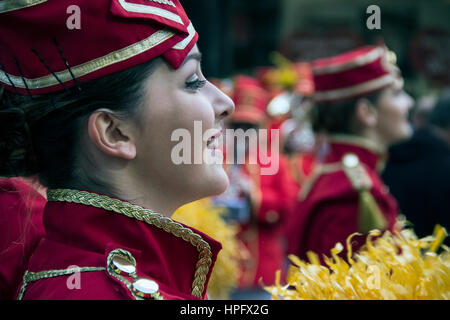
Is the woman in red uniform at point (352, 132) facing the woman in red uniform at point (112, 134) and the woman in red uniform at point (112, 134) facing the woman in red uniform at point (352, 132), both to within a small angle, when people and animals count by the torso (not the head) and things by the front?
no

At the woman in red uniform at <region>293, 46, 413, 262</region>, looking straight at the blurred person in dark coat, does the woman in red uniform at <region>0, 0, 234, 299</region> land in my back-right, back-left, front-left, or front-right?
back-right

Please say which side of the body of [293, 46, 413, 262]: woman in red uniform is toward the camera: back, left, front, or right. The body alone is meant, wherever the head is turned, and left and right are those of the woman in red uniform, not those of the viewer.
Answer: right

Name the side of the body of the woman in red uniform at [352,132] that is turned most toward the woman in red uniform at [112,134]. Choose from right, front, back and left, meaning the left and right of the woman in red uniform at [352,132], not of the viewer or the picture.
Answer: right

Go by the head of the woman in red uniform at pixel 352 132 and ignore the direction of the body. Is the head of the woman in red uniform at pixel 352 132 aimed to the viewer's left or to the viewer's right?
to the viewer's right

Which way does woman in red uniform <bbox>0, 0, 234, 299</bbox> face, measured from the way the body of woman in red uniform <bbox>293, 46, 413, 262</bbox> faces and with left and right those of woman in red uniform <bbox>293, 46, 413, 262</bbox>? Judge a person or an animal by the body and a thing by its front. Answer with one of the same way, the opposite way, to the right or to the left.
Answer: the same way

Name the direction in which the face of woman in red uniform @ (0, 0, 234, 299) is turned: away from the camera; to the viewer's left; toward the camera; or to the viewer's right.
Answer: to the viewer's right

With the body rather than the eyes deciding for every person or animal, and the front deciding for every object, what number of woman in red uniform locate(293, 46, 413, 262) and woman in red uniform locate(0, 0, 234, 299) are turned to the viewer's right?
2

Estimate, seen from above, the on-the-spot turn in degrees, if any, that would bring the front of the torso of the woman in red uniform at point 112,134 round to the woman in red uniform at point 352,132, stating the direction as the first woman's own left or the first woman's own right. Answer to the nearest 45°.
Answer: approximately 45° to the first woman's own left

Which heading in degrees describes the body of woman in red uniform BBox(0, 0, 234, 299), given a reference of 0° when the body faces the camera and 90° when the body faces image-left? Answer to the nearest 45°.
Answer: approximately 270°

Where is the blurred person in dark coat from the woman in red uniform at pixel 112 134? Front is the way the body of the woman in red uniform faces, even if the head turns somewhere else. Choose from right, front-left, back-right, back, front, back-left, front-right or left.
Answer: front-left
